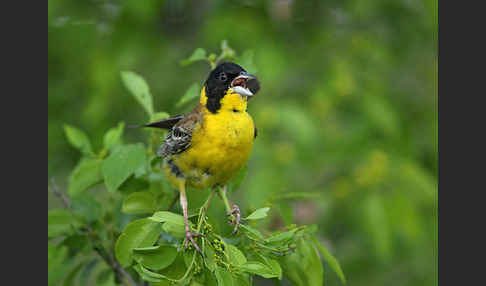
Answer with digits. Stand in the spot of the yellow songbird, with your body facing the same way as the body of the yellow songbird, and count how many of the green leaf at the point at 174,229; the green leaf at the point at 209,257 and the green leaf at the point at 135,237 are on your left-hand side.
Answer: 0

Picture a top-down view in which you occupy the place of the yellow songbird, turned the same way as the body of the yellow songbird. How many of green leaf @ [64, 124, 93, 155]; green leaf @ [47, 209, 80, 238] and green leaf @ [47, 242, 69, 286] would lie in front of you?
0

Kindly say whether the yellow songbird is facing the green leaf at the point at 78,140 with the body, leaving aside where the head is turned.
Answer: no

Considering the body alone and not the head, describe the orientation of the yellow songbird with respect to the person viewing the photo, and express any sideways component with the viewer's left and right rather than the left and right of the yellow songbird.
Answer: facing the viewer and to the right of the viewer

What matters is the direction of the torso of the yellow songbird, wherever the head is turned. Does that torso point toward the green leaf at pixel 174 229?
no

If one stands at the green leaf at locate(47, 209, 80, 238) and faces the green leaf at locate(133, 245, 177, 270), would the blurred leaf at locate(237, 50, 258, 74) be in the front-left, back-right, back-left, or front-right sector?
front-left
